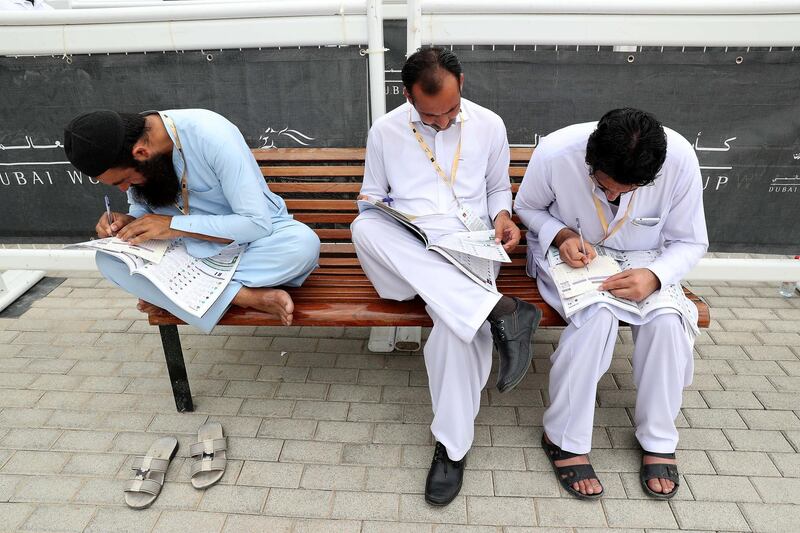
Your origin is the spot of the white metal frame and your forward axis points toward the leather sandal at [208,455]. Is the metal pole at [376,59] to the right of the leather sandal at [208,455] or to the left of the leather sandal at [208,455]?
right

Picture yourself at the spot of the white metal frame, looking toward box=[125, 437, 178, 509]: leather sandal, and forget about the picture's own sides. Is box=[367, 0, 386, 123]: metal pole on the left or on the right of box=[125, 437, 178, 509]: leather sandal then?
right

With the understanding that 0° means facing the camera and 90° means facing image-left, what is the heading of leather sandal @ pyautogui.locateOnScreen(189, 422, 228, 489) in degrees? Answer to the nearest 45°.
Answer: approximately 0°

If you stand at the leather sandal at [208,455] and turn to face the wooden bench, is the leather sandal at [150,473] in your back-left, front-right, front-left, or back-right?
back-left

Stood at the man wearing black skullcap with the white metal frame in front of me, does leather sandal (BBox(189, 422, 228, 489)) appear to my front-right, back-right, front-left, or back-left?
back-right

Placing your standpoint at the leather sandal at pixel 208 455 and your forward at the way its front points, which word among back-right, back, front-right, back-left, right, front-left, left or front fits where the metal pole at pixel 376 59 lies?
back-left

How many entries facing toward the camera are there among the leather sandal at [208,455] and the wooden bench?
2
